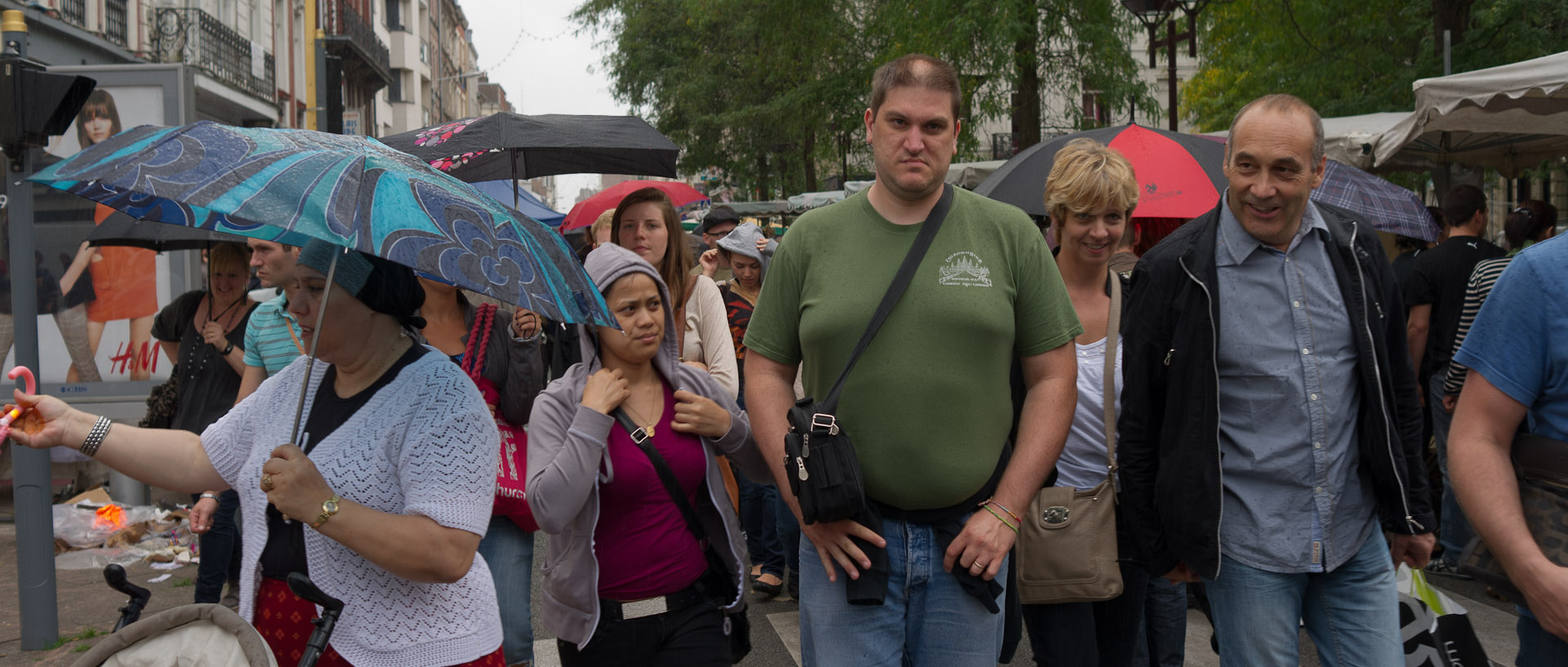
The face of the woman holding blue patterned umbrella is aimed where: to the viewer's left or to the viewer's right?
to the viewer's left

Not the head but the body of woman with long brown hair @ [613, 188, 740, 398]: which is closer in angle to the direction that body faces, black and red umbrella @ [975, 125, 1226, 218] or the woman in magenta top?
the woman in magenta top

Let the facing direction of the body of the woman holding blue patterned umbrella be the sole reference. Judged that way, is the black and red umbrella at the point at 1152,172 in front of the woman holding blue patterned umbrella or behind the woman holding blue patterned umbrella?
behind

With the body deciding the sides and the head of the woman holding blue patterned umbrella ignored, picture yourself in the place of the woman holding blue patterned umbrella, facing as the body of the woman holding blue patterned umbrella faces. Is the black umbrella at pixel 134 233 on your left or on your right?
on your right

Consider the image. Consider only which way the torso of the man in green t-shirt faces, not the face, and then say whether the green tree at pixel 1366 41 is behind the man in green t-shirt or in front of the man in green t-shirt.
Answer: behind

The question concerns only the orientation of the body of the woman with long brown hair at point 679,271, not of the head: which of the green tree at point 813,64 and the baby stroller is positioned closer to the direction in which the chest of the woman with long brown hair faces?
the baby stroller
